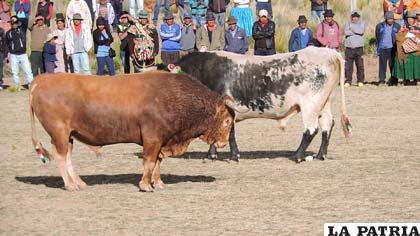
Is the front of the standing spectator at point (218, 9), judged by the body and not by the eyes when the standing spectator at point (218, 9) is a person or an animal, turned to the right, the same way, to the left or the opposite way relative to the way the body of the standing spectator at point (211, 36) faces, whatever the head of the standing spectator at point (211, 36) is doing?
the same way

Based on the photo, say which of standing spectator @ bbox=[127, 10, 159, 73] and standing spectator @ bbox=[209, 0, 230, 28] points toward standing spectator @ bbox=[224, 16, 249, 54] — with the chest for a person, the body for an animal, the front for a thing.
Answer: standing spectator @ bbox=[209, 0, 230, 28]

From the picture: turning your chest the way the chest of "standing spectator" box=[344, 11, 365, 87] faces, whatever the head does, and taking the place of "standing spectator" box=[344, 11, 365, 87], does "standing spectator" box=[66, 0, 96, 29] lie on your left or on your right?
on your right

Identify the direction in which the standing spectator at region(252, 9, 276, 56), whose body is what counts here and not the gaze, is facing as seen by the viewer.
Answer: toward the camera

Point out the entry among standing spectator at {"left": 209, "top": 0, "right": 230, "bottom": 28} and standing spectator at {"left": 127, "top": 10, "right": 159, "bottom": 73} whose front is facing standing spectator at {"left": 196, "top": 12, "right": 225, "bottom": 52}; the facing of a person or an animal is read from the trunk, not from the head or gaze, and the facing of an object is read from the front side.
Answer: standing spectator at {"left": 209, "top": 0, "right": 230, "bottom": 28}

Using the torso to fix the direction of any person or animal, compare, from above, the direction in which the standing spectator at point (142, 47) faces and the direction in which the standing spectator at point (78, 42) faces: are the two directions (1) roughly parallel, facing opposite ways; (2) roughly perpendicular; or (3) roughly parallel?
roughly parallel

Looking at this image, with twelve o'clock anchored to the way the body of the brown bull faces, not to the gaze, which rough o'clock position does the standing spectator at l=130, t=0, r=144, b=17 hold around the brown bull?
The standing spectator is roughly at 9 o'clock from the brown bull.

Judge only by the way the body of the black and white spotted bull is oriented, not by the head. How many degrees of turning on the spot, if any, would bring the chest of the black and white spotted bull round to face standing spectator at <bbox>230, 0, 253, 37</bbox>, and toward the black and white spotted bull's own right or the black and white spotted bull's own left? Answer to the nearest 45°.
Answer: approximately 90° to the black and white spotted bull's own right

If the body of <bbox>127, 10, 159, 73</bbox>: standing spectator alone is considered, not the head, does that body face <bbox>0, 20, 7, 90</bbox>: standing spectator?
no

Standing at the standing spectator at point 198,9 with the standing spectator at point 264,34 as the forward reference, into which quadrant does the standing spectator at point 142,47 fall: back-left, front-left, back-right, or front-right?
front-right

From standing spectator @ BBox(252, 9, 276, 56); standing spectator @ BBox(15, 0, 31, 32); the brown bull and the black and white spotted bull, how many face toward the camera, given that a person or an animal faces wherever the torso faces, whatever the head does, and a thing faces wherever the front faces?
2

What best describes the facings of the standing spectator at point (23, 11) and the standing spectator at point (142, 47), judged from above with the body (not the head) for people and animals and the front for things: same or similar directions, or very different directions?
same or similar directions

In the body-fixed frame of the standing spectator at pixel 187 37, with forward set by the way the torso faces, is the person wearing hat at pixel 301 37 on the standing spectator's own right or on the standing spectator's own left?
on the standing spectator's own left

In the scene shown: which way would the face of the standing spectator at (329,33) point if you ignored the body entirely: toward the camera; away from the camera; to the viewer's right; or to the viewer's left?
toward the camera

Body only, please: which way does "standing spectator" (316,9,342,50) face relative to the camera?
toward the camera

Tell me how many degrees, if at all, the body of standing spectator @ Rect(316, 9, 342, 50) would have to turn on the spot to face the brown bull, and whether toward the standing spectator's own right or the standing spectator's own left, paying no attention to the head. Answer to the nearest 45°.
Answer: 0° — they already face it

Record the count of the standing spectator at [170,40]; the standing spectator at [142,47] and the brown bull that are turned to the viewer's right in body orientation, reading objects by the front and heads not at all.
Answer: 1

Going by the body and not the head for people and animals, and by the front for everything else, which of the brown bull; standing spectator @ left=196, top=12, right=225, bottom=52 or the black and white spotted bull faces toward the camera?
the standing spectator

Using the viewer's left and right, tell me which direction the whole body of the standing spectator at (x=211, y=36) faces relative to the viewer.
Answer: facing the viewer

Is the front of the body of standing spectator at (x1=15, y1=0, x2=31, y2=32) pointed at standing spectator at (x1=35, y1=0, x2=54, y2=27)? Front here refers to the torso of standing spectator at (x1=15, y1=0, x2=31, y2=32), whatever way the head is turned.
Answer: no
